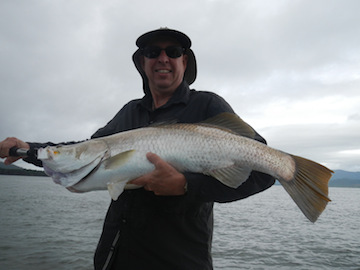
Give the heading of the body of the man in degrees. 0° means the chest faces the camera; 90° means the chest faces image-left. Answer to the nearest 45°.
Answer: approximately 0°
